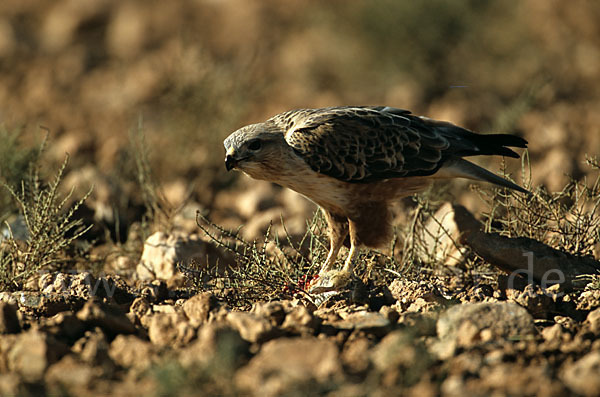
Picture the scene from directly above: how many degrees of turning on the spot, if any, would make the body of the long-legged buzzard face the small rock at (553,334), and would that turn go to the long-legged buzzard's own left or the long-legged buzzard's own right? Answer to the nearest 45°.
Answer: approximately 135° to the long-legged buzzard's own left

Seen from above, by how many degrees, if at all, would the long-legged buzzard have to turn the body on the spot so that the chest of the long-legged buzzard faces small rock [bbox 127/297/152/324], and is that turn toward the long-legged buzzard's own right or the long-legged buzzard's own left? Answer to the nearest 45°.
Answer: approximately 45° to the long-legged buzzard's own left

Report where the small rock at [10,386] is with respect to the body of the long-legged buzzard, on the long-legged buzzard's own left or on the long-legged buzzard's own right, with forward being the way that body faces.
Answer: on the long-legged buzzard's own left

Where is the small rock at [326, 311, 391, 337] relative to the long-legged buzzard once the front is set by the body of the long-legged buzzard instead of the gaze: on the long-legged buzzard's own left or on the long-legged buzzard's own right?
on the long-legged buzzard's own left

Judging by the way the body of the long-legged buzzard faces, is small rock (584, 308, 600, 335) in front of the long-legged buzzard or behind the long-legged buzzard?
behind

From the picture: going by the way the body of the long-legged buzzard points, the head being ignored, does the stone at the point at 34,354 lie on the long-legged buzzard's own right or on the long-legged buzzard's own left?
on the long-legged buzzard's own left

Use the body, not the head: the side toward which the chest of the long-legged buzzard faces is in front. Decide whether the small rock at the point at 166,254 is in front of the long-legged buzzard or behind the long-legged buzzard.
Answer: in front

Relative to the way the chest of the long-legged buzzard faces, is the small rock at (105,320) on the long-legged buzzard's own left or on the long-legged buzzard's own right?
on the long-legged buzzard's own left

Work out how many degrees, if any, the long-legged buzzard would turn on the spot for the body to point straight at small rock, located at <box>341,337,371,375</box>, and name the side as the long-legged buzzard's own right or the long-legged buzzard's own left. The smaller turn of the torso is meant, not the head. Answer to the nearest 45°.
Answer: approximately 90° to the long-legged buzzard's own left

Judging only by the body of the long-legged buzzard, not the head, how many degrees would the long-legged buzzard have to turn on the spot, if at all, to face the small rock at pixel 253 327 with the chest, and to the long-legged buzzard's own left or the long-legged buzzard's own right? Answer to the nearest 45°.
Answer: approximately 90° to the long-legged buzzard's own left

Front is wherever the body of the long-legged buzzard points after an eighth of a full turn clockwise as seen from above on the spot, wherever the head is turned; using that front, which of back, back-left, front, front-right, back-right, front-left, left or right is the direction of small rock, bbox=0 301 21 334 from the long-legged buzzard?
left

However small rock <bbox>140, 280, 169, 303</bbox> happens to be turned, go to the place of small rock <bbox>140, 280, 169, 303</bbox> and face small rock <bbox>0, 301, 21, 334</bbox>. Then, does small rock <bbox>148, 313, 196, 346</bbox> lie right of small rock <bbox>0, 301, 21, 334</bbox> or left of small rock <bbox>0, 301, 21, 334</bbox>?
left

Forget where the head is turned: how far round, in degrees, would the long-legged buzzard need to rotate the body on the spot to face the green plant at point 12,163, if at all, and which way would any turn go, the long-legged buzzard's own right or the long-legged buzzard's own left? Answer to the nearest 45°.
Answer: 0° — it already faces it

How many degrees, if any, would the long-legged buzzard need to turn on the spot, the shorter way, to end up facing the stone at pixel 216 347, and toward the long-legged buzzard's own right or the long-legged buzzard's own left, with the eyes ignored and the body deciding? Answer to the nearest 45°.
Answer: approximately 90° to the long-legged buzzard's own left

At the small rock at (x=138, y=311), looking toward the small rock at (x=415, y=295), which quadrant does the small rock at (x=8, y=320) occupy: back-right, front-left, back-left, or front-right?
back-right

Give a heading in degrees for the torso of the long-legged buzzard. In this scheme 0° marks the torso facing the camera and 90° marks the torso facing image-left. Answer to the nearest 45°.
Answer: approximately 90°
